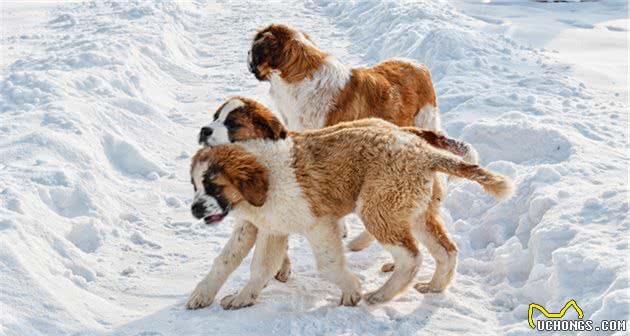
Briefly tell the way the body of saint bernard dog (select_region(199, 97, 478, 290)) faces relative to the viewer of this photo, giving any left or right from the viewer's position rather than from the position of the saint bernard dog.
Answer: facing to the left of the viewer

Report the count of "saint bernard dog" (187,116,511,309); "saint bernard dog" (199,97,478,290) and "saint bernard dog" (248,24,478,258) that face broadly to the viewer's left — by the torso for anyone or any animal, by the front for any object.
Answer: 3

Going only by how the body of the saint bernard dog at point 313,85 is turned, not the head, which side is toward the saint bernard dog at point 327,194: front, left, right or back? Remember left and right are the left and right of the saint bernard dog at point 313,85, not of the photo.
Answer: left

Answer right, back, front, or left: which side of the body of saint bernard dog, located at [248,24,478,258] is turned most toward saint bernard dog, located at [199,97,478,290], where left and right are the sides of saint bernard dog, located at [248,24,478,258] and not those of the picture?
left

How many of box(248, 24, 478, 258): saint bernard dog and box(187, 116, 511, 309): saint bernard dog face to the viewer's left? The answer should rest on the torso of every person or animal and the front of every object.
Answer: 2

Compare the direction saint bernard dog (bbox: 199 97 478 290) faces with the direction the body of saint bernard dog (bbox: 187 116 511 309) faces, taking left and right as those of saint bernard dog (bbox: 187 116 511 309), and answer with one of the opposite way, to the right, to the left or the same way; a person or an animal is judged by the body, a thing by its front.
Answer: the same way

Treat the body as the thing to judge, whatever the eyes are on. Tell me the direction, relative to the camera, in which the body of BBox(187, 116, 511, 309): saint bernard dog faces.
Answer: to the viewer's left

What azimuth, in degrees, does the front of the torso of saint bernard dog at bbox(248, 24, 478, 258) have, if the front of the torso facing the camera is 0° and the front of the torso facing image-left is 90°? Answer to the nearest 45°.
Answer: approximately 90°

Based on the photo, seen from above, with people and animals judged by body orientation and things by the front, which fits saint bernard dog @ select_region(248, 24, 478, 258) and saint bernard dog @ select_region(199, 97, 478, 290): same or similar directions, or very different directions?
same or similar directions

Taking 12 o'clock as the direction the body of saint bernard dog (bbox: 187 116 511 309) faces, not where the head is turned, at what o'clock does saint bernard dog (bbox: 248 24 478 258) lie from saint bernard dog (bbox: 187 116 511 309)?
saint bernard dog (bbox: 248 24 478 258) is roughly at 3 o'clock from saint bernard dog (bbox: 187 116 511 309).

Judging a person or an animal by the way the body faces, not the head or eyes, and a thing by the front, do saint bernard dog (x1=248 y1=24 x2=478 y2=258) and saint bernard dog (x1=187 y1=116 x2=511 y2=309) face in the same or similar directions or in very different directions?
same or similar directions
